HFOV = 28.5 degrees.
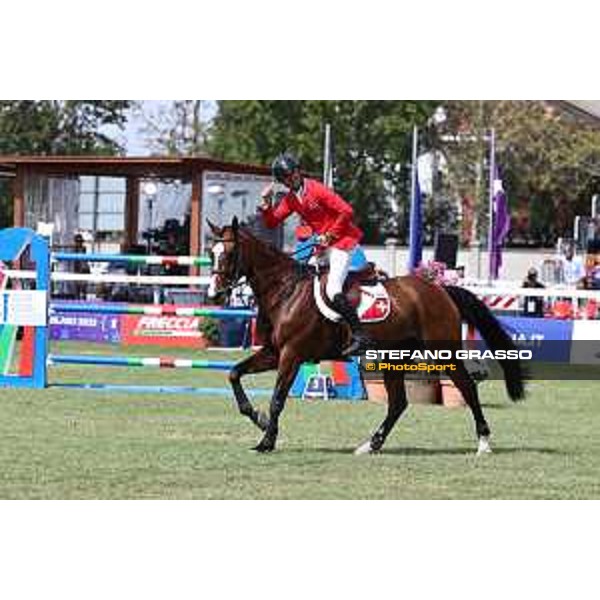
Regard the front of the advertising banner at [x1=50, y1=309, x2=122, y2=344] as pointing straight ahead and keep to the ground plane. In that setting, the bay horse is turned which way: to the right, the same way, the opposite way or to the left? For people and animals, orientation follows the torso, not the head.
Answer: to the right

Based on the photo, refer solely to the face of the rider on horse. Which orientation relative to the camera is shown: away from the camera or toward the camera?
toward the camera

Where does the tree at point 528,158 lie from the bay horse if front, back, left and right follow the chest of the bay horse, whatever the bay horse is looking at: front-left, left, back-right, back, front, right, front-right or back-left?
right

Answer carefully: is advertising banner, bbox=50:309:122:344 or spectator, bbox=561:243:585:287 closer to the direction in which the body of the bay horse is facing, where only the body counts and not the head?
the advertising banner

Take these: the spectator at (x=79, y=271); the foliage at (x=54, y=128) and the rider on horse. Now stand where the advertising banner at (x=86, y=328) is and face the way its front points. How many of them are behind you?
2

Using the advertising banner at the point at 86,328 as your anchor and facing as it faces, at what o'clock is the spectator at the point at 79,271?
The spectator is roughly at 6 o'clock from the advertising banner.

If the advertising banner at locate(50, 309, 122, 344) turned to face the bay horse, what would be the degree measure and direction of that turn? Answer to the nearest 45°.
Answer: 0° — it already faces it

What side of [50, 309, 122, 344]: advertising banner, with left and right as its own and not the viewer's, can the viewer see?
front

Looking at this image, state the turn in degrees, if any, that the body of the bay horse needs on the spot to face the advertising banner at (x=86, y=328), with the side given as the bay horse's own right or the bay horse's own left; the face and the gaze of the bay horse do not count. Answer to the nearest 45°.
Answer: approximately 90° to the bay horse's own right

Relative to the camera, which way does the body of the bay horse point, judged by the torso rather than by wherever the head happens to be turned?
to the viewer's left

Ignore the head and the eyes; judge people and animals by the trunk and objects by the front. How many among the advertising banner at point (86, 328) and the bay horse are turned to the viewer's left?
1

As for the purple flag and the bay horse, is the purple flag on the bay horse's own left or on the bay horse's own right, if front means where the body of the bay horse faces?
on the bay horse's own right

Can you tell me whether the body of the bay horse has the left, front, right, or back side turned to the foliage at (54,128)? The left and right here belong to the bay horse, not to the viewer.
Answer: right
